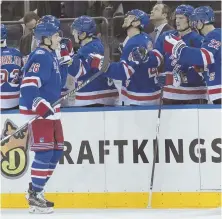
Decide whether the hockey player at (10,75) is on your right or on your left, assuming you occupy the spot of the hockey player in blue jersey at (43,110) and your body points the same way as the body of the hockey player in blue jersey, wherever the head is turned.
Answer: on your left

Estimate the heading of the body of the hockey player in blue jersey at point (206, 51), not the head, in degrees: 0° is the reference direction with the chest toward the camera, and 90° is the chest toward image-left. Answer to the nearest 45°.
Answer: approximately 90°

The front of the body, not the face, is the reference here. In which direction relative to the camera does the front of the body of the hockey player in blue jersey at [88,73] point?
to the viewer's left

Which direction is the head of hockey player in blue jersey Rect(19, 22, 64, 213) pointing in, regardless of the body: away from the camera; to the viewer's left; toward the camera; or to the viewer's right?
to the viewer's right

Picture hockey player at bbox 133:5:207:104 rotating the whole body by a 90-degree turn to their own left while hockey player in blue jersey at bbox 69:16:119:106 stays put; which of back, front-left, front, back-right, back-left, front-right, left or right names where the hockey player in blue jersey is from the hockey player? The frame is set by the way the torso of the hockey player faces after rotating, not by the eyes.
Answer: back-right

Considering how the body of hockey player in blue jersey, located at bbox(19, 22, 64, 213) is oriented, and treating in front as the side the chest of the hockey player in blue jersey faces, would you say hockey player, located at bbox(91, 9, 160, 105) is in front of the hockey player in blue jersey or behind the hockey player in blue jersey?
in front

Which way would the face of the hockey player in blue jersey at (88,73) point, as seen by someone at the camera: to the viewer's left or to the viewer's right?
to the viewer's left

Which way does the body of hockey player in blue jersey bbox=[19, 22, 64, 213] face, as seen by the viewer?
to the viewer's right

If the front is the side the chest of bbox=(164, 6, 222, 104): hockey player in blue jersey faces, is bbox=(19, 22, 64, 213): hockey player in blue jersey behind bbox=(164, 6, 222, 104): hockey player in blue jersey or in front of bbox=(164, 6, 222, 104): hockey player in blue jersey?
in front

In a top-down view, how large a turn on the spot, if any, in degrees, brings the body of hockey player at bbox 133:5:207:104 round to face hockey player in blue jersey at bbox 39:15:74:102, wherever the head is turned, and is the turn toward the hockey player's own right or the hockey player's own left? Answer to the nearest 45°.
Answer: approximately 45° to the hockey player's own right

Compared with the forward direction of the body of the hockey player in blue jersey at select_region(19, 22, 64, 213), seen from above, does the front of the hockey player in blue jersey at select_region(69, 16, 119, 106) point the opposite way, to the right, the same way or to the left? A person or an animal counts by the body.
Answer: the opposite way

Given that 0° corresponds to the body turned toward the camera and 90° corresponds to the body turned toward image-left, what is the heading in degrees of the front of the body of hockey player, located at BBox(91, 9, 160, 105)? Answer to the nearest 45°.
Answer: approximately 90°
